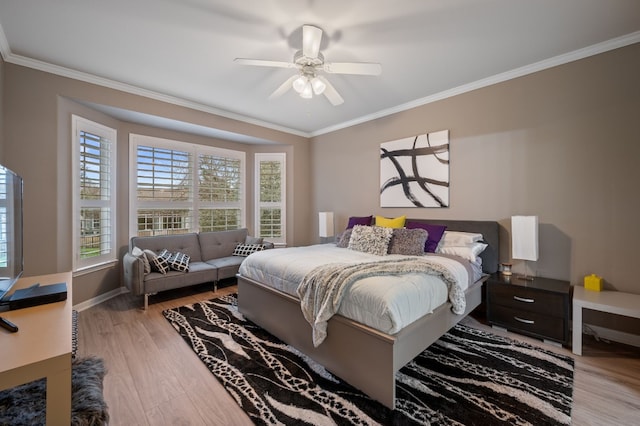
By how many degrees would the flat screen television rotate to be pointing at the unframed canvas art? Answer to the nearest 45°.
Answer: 0° — it already faces it

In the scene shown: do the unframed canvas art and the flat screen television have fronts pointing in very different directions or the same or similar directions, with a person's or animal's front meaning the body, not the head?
very different directions

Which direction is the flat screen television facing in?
to the viewer's right

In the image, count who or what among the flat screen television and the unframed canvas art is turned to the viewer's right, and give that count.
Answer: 1

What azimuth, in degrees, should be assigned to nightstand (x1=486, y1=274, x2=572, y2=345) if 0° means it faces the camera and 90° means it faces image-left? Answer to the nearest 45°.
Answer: approximately 45°

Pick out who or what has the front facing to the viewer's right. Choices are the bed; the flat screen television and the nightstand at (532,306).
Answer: the flat screen television

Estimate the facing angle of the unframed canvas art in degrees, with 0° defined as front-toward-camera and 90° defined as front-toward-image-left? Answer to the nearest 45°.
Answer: approximately 45°

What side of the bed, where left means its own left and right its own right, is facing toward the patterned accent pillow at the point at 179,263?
right

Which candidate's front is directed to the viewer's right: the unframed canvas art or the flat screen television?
the flat screen television

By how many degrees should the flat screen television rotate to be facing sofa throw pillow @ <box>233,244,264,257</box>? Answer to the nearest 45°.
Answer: approximately 45° to its left

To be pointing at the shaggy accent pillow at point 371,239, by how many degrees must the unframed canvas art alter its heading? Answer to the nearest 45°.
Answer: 0° — it already faces it

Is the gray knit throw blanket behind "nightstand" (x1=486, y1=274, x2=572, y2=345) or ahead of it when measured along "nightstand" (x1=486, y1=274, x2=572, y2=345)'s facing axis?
ahead

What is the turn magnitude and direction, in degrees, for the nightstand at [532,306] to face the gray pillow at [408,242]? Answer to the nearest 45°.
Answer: approximately 45° to its right
